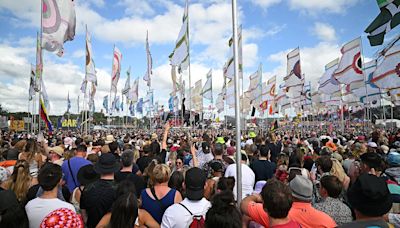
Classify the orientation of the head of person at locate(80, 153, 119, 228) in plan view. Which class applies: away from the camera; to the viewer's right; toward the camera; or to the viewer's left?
away from the camera

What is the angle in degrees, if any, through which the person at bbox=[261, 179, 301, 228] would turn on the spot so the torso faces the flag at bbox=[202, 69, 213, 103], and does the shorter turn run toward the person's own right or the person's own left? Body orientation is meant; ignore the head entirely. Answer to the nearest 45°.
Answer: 0° — they already face it

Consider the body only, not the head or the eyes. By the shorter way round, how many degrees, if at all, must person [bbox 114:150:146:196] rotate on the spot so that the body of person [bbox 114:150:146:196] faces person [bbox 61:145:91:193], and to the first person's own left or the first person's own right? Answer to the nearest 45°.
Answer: approximately 45° to the first person's own left

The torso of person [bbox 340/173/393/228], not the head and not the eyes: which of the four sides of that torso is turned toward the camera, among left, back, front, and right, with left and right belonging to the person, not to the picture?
back

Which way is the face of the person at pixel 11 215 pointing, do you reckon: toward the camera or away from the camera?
away from the camera

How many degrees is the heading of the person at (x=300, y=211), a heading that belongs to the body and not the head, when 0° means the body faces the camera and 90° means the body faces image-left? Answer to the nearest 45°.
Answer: approximately 180°

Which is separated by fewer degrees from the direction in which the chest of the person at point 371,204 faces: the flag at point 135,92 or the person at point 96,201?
the flag

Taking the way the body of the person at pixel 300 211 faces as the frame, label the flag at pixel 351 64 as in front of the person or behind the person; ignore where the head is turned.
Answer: in front

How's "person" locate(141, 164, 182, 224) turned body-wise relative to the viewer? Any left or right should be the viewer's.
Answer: facing away from the viewer

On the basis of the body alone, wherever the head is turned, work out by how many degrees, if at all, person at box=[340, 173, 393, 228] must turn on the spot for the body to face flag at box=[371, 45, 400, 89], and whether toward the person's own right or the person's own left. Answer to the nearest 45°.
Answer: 0° — they already face it

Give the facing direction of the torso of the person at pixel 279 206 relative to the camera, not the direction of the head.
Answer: away from the camera

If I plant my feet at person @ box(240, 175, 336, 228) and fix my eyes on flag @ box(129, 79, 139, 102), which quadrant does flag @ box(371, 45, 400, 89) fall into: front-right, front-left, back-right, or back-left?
front-right

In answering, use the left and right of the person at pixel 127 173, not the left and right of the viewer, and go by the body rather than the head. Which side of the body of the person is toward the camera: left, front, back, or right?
back

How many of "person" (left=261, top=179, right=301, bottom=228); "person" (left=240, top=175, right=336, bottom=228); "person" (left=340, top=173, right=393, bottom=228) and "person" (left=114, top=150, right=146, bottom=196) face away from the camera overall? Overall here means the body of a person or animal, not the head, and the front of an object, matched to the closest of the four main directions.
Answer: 4

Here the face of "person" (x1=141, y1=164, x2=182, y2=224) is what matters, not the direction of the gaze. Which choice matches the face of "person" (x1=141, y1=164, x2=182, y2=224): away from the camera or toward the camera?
away from the camera

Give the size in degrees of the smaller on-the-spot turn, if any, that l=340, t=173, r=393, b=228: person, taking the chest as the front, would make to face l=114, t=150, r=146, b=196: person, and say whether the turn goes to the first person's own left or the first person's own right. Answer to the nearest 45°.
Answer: approximately 90° to the first person's own left
